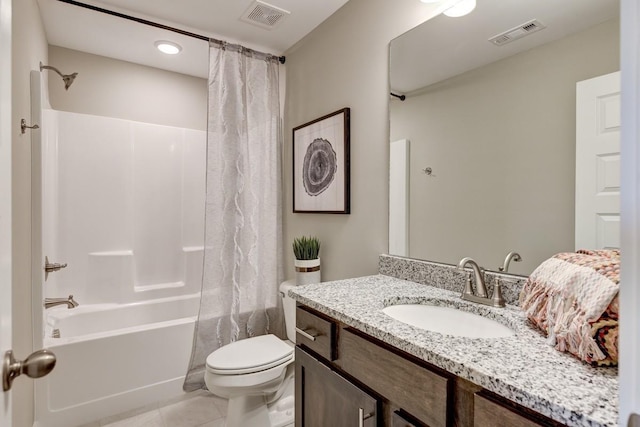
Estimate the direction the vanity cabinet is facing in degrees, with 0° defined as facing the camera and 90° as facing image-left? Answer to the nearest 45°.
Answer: approximately 45°

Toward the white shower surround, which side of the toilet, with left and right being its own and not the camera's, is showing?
right

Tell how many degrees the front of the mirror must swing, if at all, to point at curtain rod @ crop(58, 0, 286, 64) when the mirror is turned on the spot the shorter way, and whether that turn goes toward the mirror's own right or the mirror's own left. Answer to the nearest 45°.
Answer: approximately 45° to the mirror's own right

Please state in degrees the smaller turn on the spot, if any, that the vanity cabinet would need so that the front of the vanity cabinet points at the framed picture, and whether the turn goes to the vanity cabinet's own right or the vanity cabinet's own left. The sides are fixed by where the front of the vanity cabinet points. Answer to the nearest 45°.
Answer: approximately 90° to the vanity cabinet's own right

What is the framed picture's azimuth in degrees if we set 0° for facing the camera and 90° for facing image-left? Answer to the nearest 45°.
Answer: approximately 45°
